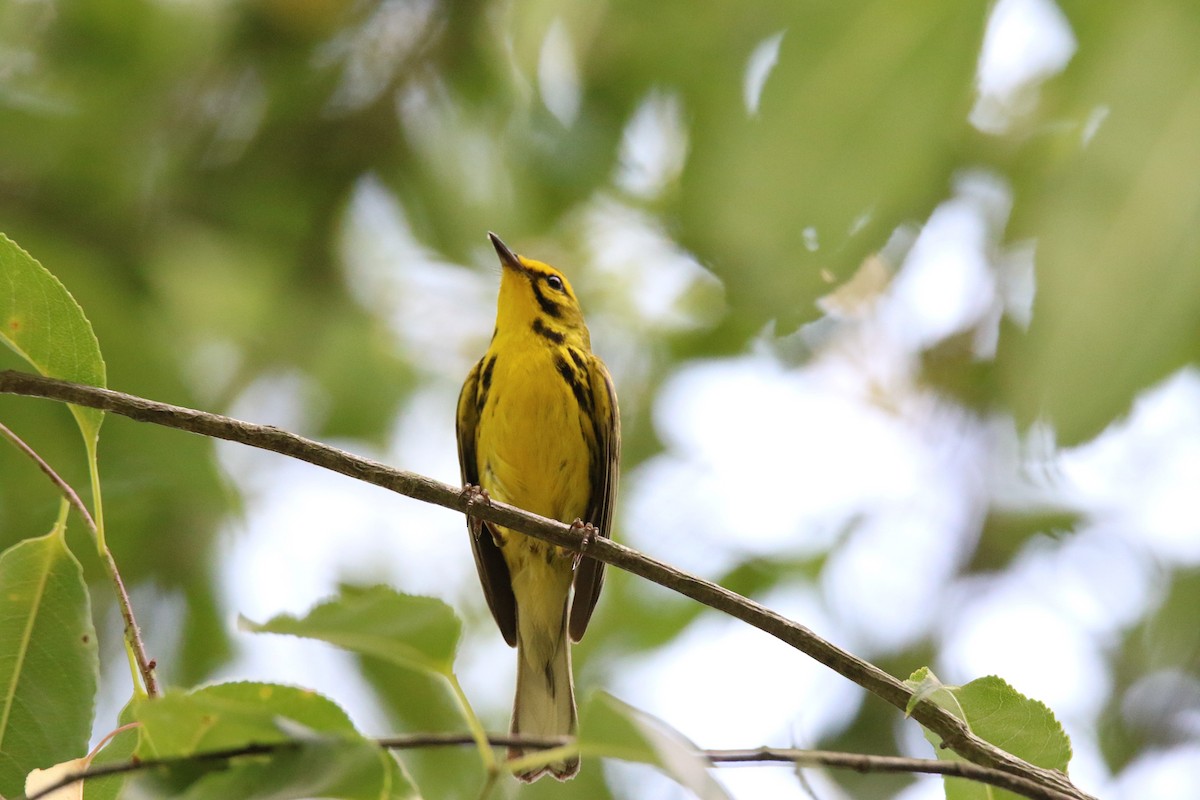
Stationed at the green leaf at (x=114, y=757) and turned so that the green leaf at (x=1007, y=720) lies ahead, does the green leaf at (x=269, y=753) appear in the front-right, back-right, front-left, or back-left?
front-right

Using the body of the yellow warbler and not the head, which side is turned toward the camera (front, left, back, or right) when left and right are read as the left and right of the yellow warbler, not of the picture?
front

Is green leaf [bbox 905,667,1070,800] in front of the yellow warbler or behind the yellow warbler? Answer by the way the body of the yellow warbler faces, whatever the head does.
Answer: in front

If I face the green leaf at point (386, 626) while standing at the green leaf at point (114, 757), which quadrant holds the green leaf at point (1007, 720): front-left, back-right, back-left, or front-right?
front-left

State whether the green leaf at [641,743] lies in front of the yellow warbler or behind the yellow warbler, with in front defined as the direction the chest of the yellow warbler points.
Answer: in front

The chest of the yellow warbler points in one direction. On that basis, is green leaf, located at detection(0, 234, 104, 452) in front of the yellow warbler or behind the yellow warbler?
in front

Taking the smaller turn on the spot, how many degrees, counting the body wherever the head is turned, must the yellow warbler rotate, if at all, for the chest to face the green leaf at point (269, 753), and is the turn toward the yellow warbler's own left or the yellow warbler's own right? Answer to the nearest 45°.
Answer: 0° — it already faces it

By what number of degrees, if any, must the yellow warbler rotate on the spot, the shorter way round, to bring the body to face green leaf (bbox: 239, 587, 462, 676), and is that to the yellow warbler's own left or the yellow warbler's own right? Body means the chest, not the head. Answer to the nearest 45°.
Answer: approximately 90° to the yellow warbler's own right

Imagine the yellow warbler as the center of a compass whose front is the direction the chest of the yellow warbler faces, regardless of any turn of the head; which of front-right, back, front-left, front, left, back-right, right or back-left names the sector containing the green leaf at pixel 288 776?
front
